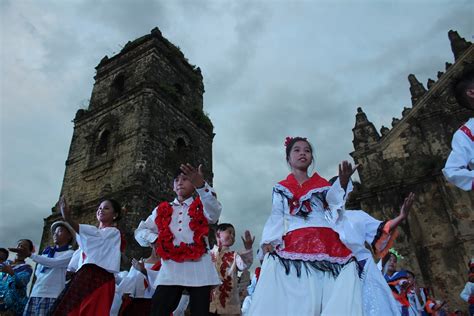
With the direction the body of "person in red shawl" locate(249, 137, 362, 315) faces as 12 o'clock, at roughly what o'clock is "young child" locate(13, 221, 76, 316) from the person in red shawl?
The young child is roughly at 4 o'clock from the person in red shawl.

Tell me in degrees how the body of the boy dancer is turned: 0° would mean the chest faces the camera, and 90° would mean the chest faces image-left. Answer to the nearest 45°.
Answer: approximately 0°

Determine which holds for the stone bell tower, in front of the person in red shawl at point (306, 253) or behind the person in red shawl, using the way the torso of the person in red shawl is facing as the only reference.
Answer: behind

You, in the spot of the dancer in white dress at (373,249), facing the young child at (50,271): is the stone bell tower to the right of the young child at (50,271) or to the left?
right

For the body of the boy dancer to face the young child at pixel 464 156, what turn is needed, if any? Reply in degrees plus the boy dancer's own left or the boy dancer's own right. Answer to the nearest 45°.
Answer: approximately 45° to the boy dancer's own left

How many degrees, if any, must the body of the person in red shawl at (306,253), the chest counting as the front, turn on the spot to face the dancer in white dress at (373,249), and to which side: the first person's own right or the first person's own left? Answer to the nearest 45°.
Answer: approximately 135° to the first person's own left
